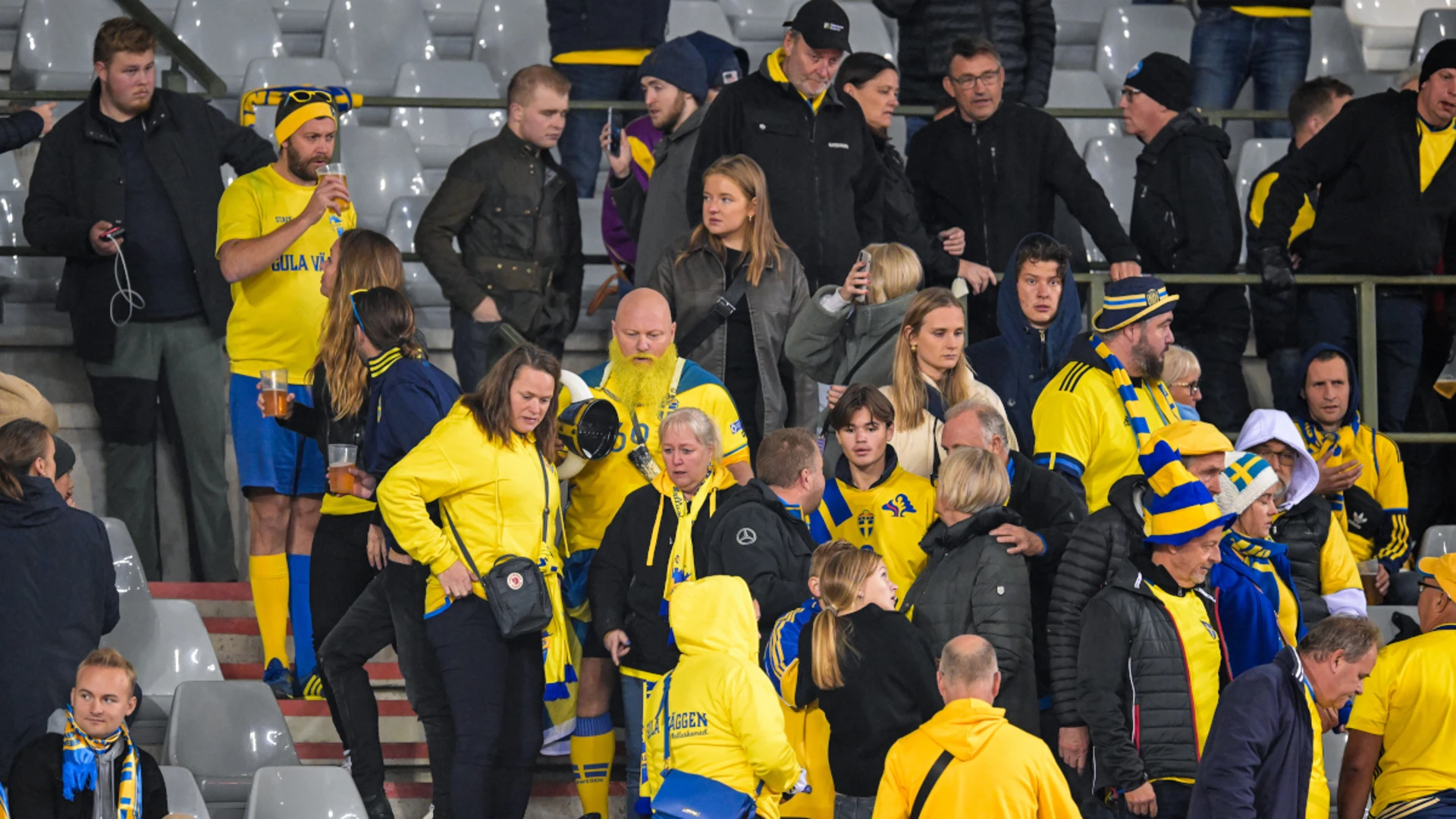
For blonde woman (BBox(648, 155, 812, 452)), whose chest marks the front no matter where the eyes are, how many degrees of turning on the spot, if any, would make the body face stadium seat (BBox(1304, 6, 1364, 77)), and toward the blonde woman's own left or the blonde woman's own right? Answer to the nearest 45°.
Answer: approximately 135° to the blonde woman's own left

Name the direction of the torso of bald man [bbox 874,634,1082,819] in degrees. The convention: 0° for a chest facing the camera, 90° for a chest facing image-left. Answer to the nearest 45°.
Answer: approximately 180°

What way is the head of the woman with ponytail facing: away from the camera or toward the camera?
away from the camera

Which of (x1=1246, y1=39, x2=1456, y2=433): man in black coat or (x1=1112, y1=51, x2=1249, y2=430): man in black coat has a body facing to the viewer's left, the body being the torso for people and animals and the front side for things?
(x1=1112, y1=51, x2=1249, y2=430): man in black coat

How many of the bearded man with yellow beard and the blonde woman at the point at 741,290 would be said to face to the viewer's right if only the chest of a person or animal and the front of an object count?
0

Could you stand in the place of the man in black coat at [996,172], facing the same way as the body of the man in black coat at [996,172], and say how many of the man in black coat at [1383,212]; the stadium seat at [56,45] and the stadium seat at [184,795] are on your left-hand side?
1

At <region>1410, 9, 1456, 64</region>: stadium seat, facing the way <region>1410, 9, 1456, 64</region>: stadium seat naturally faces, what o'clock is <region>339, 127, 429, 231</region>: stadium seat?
<region>339, 127, 429, 231</region>: stadium seat is roughly at 2 o'clock from <region>1410, 9, 1456, 64</region>: stadium seat.

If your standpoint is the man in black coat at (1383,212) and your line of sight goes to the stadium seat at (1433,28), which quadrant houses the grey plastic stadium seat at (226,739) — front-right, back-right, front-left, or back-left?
back-left
